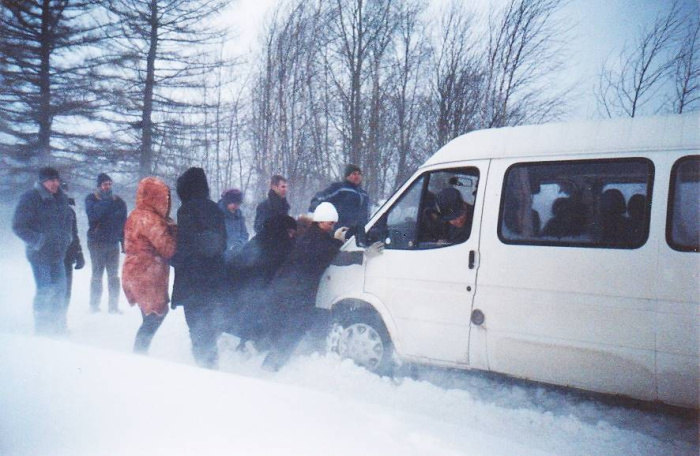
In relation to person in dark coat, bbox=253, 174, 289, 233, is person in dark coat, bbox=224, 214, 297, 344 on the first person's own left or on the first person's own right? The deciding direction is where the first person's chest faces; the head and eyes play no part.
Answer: on the first person's own right

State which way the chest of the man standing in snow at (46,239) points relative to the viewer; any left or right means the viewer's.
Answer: facing the viewer and to the right of the viewer

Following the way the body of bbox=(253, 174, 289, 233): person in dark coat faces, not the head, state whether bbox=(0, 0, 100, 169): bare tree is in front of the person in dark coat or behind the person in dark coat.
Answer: behind

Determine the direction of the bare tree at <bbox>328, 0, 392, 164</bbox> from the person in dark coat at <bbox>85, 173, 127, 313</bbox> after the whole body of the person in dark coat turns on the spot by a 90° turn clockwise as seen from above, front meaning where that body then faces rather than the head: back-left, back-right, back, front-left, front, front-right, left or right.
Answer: back-right

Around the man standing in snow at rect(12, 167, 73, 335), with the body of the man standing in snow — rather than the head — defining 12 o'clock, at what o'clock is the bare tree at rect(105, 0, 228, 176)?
The bare tree is roughly at 8 o'clock from the man standing in snow.

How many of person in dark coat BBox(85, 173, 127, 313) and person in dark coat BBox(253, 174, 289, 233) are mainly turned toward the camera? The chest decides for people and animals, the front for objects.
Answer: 1

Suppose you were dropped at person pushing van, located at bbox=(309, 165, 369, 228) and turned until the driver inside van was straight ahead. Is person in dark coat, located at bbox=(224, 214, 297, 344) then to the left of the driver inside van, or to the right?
right

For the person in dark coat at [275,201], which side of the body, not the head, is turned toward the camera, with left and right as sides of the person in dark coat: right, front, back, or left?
right

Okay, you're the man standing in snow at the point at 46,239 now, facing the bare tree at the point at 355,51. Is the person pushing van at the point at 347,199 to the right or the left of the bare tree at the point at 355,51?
right
